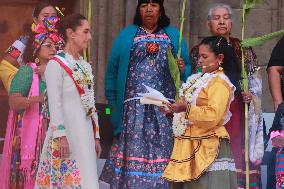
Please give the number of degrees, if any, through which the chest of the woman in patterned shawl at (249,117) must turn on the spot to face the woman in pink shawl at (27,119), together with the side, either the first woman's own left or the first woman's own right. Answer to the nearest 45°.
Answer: approximately 90° to the first woman's own right

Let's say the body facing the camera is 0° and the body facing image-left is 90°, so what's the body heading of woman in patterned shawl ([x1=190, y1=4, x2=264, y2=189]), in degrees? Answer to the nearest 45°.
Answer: approximately 0°

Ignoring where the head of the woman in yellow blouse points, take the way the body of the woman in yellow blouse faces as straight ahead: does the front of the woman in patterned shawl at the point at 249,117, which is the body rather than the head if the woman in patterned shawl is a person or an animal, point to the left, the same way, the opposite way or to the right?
to the left

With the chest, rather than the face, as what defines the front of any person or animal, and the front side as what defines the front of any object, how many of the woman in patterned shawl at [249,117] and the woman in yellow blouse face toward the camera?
1

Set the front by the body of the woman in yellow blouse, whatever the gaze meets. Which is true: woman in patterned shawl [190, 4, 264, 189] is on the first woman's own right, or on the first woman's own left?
on the first woman's own right

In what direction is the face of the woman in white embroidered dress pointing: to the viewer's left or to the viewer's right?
to the viewer's right

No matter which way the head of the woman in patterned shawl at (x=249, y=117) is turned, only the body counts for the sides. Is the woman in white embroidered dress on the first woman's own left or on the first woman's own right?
on the first woman's own right

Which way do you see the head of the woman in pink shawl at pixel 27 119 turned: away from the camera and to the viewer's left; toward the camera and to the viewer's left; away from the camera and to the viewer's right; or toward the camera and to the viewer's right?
toward the camera and to the viewer's right

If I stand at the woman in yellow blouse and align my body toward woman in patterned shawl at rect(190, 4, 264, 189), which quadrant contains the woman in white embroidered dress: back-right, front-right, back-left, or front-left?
back-left

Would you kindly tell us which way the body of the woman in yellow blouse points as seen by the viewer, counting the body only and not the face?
to the viewer's left

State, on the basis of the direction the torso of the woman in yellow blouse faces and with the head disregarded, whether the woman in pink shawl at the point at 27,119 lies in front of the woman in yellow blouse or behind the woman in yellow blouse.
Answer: in front
